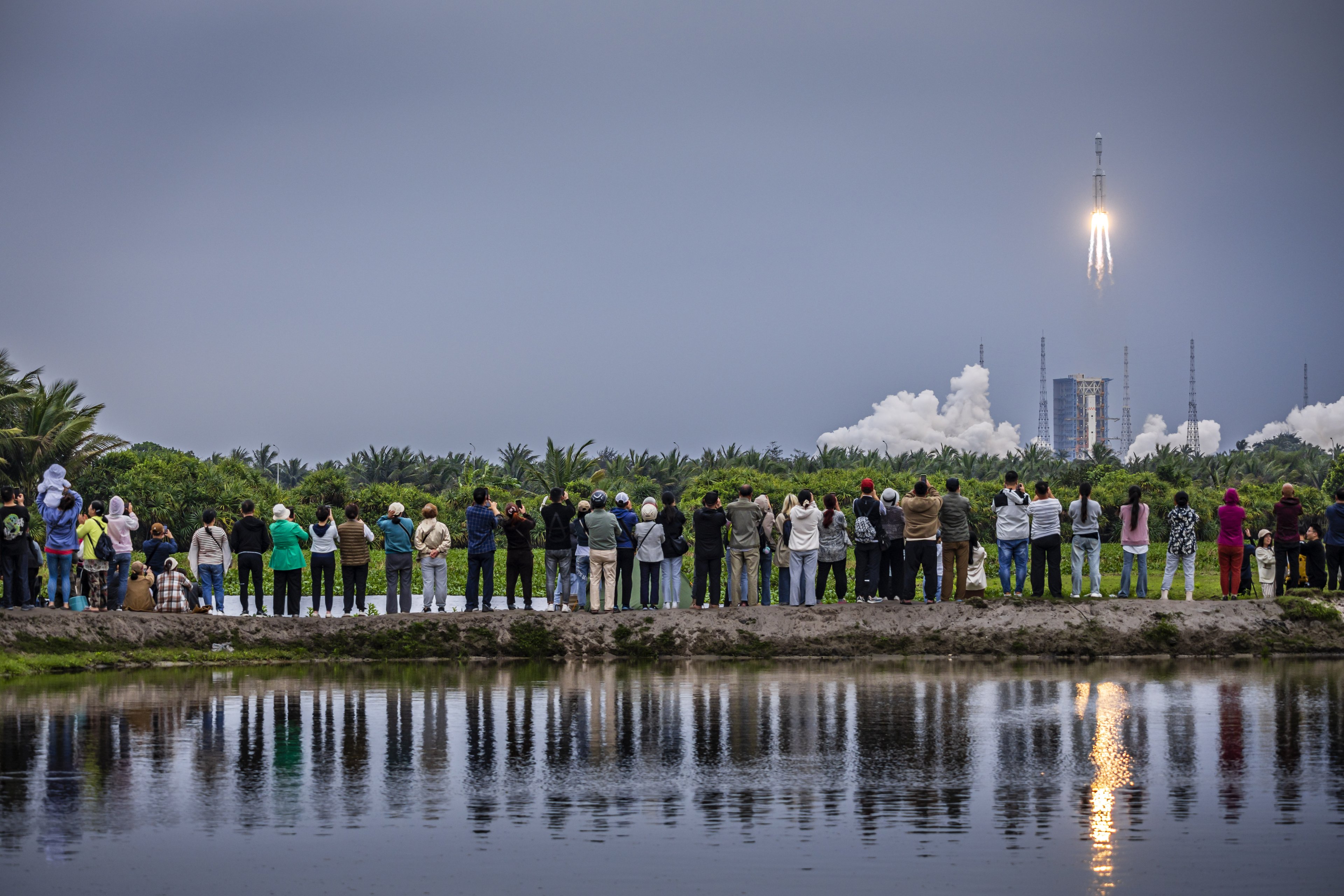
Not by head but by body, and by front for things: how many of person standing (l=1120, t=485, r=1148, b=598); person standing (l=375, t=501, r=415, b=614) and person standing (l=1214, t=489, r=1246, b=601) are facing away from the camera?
3

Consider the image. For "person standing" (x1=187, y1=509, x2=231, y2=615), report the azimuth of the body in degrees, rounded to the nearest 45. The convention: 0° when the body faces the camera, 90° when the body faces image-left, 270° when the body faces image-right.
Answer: approximately 180°

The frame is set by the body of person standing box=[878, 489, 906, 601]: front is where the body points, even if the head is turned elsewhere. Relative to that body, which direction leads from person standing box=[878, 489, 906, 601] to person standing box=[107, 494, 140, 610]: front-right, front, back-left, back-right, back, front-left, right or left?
left

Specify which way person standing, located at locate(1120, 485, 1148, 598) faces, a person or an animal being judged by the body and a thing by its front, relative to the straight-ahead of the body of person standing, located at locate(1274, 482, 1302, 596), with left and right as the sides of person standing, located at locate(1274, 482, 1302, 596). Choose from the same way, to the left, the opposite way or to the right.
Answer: the same way

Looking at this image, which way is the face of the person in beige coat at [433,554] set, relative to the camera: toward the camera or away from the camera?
away from the camera

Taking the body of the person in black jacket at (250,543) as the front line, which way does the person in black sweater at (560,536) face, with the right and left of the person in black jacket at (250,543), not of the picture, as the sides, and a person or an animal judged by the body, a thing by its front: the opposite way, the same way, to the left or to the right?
the same way

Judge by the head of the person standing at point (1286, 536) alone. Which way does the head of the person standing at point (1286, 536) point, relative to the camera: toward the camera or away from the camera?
away from the camera

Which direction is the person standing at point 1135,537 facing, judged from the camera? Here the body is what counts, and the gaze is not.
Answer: away from the camera

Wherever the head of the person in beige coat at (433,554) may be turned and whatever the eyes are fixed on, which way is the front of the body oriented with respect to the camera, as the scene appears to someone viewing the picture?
away from the camera

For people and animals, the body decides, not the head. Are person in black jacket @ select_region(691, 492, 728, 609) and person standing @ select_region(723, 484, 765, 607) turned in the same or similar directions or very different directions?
same or similar directions

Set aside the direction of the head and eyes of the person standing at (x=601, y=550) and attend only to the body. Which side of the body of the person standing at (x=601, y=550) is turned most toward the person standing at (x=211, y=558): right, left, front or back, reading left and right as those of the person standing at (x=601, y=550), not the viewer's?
left

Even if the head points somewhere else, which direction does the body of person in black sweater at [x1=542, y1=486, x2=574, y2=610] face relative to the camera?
away from the camera

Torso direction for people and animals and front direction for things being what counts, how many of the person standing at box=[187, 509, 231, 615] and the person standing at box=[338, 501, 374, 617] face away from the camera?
2

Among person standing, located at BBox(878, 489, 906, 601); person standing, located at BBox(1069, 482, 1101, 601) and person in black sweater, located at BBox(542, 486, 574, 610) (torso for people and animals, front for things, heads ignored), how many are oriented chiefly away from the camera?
3

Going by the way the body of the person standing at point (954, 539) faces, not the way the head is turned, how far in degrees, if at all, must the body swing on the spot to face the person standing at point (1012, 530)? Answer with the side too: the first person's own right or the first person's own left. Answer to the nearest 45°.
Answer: approximately 90° to the first person's own right

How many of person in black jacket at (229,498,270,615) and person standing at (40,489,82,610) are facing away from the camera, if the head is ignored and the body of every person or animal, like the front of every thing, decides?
2

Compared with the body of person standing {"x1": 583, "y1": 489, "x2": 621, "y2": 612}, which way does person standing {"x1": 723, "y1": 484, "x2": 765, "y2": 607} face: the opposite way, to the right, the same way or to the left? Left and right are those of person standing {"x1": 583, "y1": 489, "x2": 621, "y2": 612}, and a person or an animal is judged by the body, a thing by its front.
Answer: the same way

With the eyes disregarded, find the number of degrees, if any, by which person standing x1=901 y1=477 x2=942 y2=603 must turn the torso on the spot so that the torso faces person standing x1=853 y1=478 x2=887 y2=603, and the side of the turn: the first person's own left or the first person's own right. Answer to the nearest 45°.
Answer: approximately 90° to the first person's own left

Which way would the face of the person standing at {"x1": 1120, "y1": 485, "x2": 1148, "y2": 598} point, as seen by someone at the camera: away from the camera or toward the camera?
away from the camera
